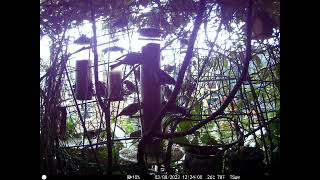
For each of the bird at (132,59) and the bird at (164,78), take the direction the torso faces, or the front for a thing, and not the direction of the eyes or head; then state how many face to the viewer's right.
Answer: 1

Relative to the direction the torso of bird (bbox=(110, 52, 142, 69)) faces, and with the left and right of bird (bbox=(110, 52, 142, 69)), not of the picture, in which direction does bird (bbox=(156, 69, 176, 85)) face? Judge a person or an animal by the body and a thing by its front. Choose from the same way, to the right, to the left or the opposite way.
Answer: the opposite way

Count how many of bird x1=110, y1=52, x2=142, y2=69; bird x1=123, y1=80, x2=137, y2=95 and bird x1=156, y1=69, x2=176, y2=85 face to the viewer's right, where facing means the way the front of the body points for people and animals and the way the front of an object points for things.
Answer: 1
